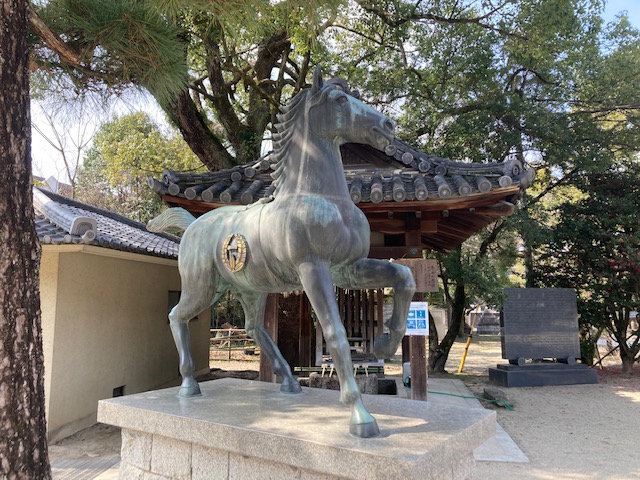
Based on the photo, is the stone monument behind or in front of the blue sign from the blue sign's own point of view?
behind

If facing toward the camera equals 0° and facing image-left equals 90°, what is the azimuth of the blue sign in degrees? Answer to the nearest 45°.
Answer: approximately 0°

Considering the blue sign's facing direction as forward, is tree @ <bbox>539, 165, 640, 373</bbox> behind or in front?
behind

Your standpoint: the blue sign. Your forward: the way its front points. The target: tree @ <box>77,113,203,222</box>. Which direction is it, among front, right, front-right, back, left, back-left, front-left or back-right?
back-right
